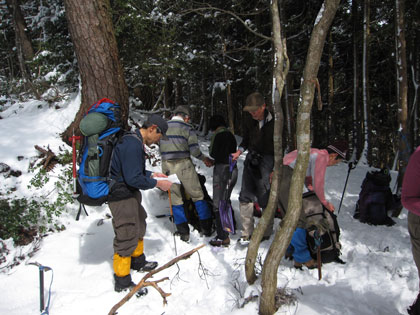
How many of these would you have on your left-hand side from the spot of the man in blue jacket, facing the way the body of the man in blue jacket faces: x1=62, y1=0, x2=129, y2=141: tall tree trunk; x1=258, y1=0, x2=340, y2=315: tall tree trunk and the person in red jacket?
1

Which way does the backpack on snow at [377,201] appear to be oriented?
toward the camera

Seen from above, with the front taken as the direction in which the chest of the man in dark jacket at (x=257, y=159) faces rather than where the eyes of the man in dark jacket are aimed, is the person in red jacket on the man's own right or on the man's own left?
on the man's own left

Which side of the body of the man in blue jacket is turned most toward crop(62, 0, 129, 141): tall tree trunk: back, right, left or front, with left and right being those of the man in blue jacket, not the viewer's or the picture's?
left

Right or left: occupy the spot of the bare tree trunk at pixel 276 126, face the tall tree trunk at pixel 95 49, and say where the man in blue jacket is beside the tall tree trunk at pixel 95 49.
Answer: left

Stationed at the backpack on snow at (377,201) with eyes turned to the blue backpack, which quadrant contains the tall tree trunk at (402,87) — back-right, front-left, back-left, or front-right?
back-right

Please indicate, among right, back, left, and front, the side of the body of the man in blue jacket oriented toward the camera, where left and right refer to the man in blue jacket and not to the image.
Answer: right

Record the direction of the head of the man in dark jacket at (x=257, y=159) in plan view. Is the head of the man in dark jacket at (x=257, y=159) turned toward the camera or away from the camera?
toward the camera

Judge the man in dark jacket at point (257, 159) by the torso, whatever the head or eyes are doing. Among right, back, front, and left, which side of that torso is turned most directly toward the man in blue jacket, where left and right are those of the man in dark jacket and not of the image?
front
